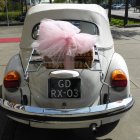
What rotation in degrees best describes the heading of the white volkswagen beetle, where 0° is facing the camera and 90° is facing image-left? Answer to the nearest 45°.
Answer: approximately 180°
